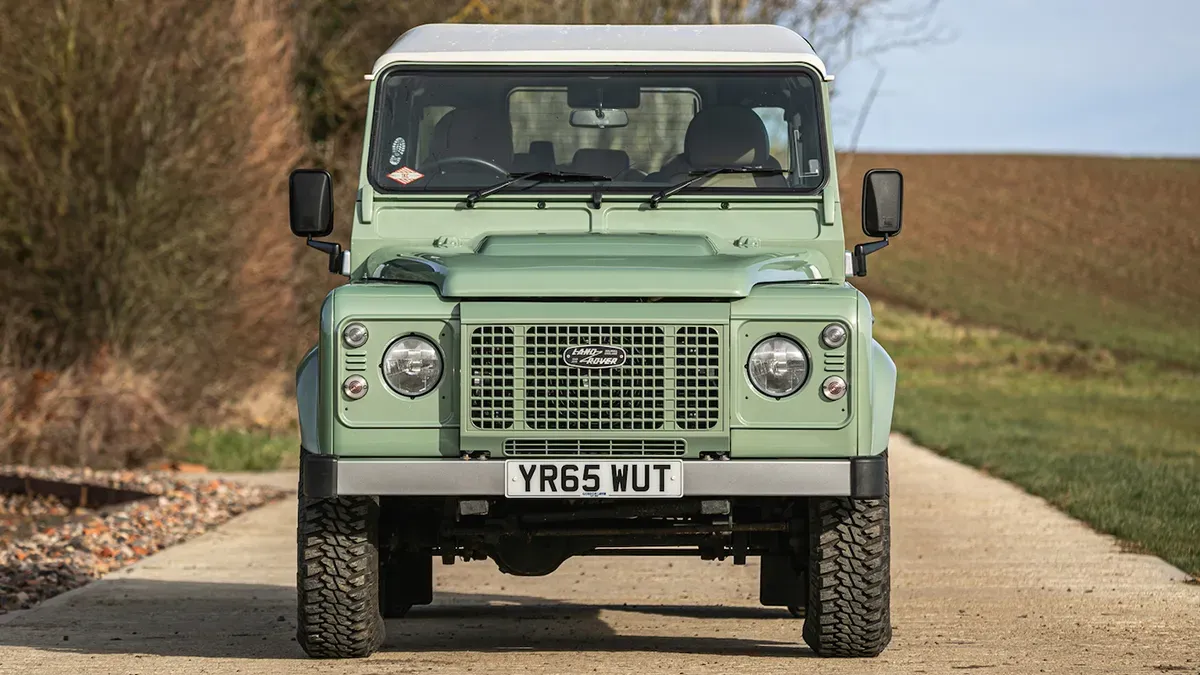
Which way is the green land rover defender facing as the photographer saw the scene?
facing the viewer

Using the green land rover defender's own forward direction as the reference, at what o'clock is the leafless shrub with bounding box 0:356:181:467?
The leafless shrub is roughly at 5 o'clock from the green land rover defender.

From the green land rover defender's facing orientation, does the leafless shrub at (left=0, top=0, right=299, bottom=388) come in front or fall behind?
behind
